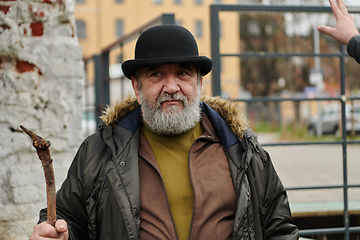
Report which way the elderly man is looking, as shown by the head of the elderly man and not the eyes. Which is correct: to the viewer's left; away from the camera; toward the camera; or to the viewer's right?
toward the camera

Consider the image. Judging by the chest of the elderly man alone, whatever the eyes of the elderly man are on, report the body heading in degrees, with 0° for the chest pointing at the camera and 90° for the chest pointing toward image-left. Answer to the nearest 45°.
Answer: approximately 0°
